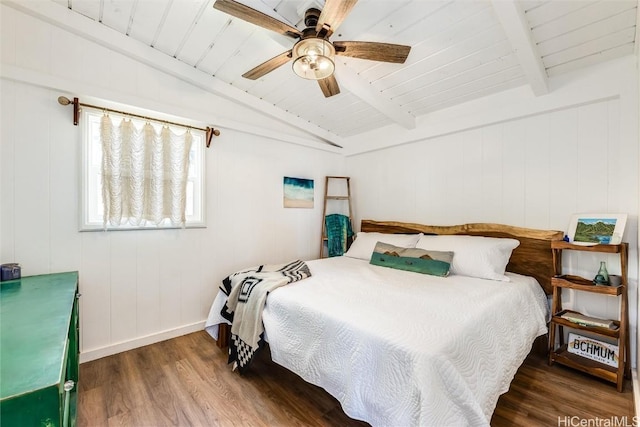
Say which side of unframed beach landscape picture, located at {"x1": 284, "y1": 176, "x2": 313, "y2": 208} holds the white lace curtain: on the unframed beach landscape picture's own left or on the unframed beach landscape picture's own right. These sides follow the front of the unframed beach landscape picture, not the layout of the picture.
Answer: on the unframed beach landscape picture's own right

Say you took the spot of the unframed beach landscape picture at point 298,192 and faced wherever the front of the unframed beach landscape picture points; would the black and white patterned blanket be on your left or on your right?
on your right

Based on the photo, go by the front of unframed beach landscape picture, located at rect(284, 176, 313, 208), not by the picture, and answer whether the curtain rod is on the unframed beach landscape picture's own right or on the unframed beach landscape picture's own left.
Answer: on the unframed beach landscape picture's own right

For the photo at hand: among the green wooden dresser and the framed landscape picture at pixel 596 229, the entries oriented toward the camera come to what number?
1

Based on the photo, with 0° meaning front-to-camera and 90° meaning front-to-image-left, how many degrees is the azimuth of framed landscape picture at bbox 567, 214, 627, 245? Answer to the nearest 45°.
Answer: approximately 0°

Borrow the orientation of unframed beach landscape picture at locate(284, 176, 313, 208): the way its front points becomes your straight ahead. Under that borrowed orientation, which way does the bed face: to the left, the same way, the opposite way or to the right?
to the right

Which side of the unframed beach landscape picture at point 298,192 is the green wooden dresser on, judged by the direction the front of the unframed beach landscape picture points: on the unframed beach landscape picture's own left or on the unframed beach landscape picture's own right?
on the unframed beach landscape picture's own right

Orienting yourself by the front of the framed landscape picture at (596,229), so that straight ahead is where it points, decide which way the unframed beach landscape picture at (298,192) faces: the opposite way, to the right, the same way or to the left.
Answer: to the left

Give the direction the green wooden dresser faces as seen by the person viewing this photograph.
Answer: facing to the right of the viewer

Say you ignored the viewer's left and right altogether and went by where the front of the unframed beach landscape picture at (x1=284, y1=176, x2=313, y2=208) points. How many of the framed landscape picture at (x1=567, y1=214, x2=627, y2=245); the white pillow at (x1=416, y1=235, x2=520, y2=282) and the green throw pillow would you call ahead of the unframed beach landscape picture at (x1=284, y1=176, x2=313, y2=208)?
3
